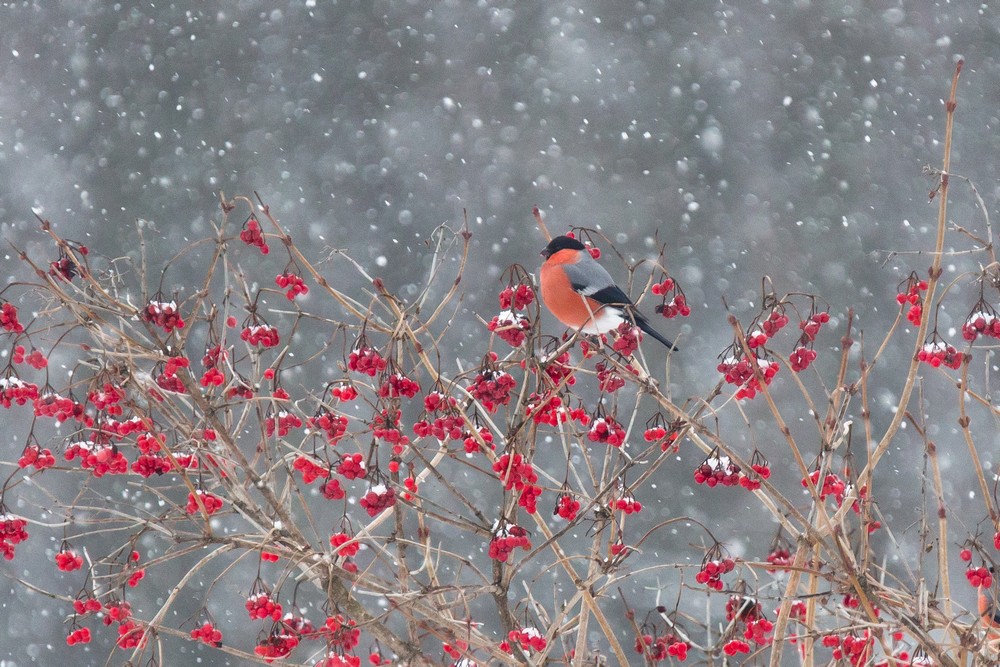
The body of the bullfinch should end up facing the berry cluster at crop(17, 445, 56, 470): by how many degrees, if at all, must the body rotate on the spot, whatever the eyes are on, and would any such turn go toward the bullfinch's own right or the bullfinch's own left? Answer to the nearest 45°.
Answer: approximately 45° to the bullfinch's own left

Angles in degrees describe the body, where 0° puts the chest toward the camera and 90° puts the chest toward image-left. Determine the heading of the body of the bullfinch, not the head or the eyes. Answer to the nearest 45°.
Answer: approximately 90°

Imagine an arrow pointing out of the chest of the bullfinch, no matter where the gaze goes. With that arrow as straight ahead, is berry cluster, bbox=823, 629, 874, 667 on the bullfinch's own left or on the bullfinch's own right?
on the bullfinch's own left

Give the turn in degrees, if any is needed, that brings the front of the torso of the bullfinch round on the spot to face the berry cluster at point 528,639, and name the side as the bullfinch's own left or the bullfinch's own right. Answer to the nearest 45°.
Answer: approximately 90° to the bullfinch's own left

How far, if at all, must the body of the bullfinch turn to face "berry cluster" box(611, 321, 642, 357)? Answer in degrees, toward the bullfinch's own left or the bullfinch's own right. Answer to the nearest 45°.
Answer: approximately 90° to the bullfinch's own left
